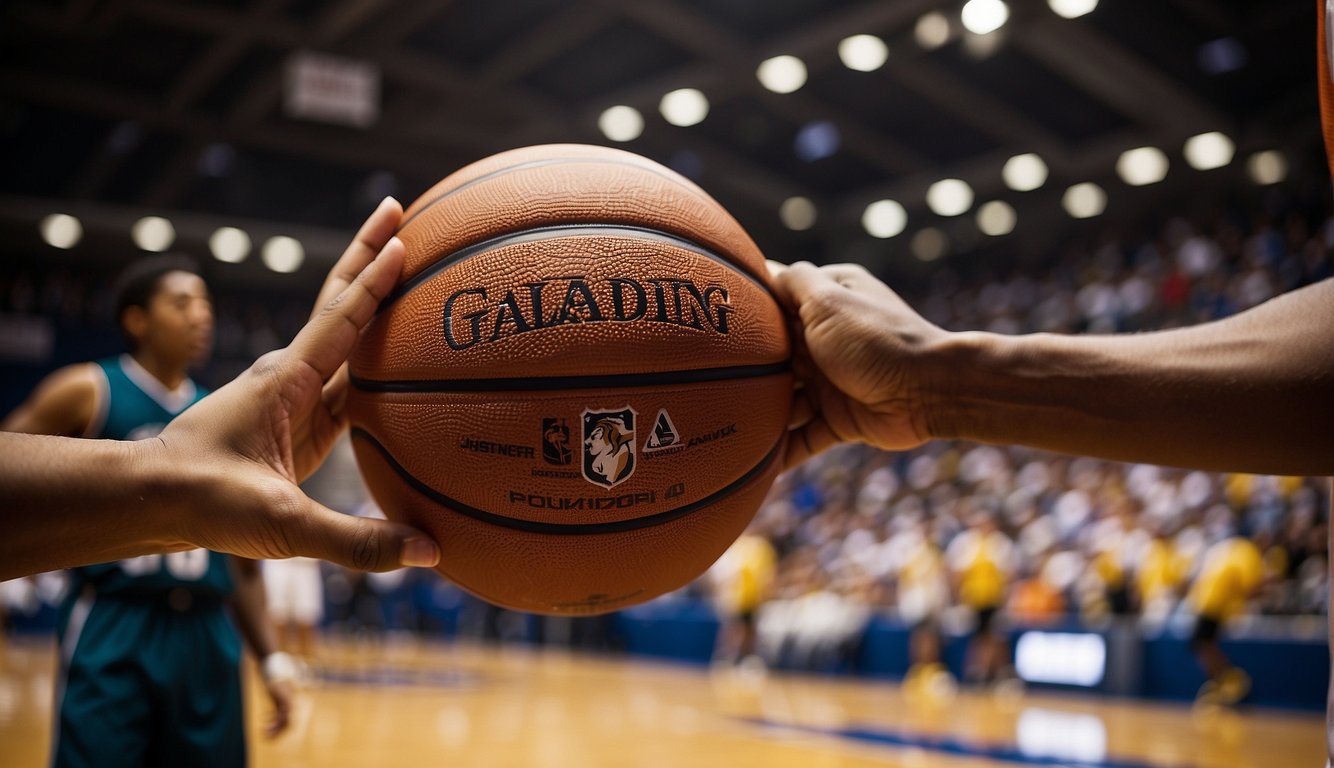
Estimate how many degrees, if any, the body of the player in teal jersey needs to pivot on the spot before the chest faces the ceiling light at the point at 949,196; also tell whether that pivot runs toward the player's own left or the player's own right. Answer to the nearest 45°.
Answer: approximately 90° to the player's own left

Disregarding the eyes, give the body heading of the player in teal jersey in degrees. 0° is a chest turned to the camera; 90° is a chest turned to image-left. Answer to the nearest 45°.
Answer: approximately 315°

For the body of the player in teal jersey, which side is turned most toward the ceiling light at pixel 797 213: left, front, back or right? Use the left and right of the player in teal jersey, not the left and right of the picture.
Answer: left

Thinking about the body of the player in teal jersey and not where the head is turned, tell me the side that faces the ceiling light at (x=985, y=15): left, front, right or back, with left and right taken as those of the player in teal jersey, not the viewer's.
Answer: left

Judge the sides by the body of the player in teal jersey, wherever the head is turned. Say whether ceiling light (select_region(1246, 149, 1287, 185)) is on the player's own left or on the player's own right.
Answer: on the player's own left

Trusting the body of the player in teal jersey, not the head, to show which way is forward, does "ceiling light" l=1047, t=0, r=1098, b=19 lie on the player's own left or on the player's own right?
on the player's own left

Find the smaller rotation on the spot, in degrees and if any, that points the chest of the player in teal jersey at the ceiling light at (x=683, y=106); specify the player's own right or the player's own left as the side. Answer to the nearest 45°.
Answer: approximately 90° to the player's own left

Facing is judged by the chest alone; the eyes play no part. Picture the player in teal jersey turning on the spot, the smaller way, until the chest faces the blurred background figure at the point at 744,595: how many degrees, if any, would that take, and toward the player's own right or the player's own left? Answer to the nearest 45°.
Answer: approximately 90° to the player's own left
